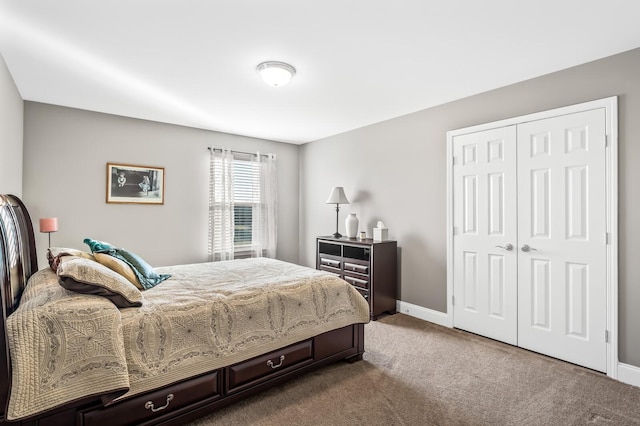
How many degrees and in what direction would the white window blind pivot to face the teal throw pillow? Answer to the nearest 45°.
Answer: approximately 45° to its right

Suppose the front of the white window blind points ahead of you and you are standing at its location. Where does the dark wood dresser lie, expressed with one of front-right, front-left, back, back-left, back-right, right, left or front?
front

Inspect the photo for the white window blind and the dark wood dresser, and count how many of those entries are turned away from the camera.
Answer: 0

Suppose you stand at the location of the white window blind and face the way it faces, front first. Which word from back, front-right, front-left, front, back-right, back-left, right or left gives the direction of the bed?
front-right

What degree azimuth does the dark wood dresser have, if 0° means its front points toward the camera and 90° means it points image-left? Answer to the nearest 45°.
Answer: approximately 45°

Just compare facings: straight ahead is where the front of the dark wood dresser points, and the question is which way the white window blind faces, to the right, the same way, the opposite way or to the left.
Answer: to the left

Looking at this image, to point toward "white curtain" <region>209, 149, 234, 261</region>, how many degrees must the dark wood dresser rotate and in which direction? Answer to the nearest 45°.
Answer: approximately 45° to its right

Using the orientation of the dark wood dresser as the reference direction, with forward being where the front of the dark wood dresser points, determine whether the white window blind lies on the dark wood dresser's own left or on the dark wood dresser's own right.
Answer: on the dark wood dresser's own right

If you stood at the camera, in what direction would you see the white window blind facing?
facing the viewer and to the right of the viewer
